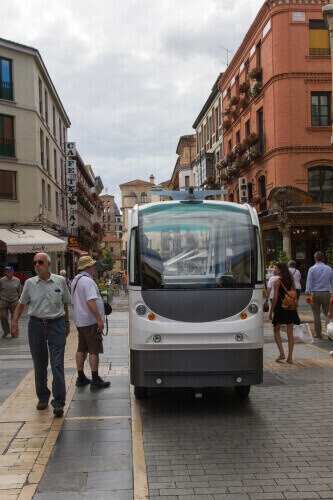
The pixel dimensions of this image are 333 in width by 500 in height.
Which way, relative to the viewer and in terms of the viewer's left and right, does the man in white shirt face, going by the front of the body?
facing to the right of the viewer

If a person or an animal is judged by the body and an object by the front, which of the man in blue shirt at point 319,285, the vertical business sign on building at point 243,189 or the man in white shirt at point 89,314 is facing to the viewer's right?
the man in white shirt

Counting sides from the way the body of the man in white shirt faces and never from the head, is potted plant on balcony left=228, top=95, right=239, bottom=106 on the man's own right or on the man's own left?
on the man's own left

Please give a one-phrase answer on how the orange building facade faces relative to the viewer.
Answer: facing the viewer and to the left of the viewer
